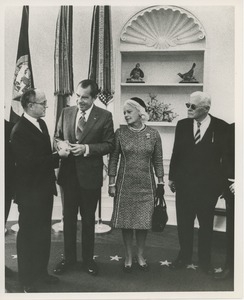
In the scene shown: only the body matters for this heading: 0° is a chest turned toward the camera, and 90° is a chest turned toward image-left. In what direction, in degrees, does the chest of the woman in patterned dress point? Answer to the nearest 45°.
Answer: approximately 0°

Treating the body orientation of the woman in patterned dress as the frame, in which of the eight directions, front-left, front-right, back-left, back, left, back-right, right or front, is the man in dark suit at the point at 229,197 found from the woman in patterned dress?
left

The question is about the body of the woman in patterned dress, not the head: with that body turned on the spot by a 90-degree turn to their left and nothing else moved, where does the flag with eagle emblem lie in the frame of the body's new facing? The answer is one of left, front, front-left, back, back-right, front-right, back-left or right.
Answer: back
